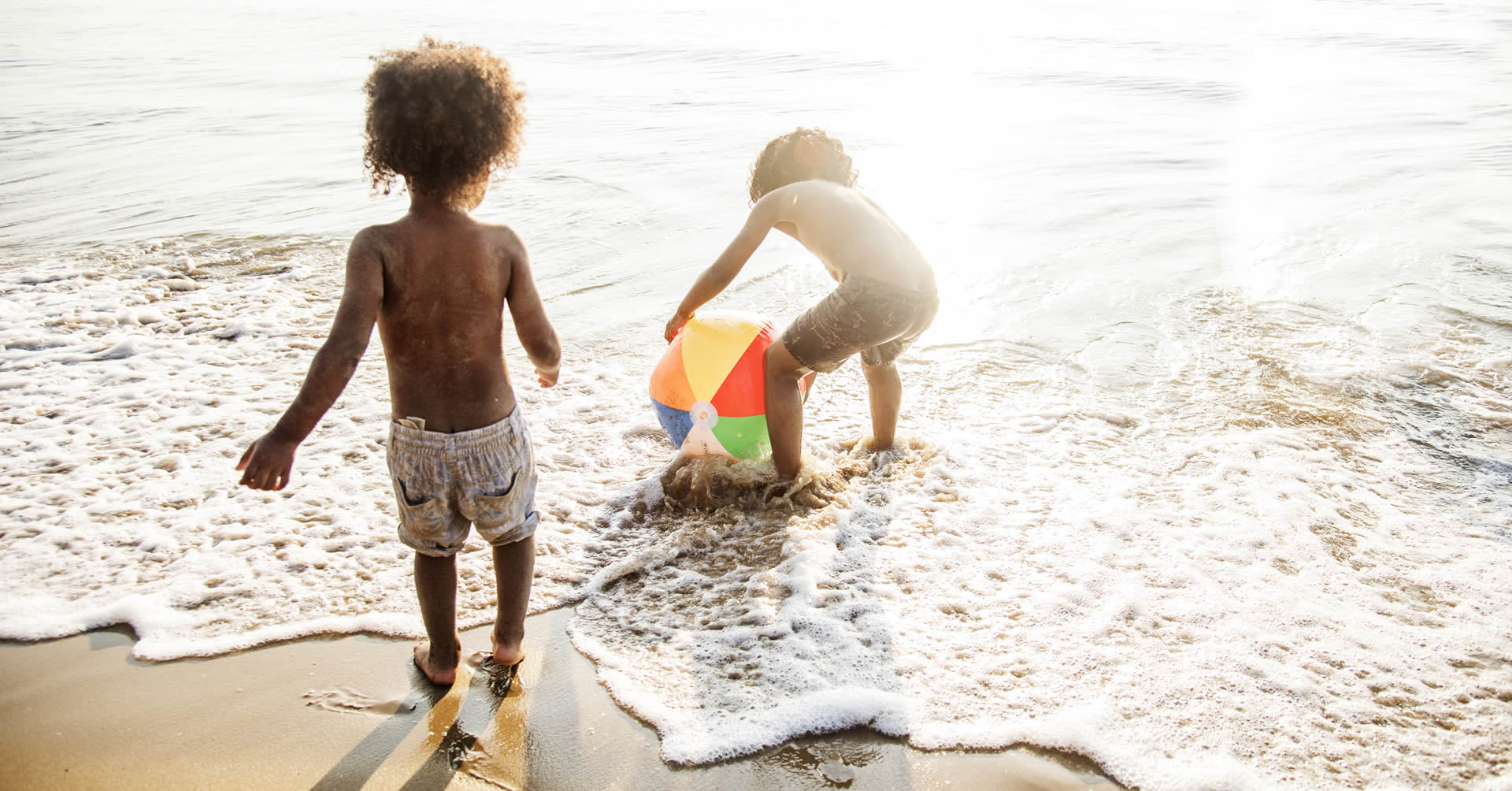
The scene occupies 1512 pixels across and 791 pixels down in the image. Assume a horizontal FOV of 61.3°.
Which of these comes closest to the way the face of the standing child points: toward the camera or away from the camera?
away from the camera

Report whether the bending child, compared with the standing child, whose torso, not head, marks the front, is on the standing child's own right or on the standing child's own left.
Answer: on the standing child's own right

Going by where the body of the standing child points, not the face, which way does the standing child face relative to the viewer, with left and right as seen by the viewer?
facing away from the viewer

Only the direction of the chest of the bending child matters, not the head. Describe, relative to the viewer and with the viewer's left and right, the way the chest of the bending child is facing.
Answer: facing away from the viewer and to the left of the viewer

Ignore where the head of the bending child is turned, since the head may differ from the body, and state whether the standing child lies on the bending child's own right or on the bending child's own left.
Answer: on the bending child's own left
